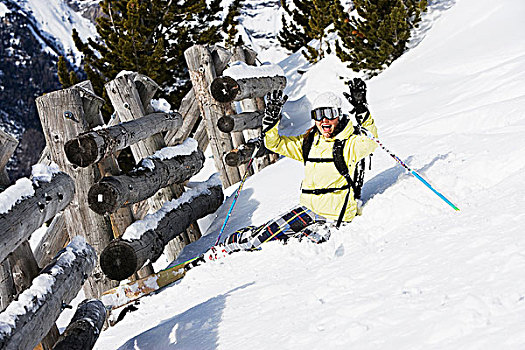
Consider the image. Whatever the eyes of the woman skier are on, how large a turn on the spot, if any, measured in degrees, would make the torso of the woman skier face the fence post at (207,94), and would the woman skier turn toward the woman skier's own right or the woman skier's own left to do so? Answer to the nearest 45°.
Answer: approximately 135° to the woman skier's own right

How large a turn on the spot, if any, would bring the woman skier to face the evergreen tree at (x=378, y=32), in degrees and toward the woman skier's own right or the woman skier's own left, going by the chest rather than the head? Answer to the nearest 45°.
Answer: approximately 135° to the woman skier's own right

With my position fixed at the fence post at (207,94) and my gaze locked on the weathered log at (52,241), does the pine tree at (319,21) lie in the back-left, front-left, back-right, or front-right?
back-right

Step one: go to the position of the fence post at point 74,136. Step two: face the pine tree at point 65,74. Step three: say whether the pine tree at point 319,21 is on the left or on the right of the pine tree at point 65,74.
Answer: right

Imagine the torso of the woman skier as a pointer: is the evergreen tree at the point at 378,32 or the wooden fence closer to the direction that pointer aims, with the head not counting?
the wooden fence

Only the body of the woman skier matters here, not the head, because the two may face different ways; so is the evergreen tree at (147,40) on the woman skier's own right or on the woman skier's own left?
on the woman skier's own right

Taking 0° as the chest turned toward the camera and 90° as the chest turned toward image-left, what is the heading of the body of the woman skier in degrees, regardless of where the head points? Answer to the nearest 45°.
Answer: approximately 45°

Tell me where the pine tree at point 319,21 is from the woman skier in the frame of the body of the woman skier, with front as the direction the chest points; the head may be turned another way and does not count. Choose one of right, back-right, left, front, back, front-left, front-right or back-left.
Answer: back-right

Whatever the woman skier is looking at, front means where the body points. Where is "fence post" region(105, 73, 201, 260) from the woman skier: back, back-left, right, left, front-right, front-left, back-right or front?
right

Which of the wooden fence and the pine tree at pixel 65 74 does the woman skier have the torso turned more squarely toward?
the wooden fence

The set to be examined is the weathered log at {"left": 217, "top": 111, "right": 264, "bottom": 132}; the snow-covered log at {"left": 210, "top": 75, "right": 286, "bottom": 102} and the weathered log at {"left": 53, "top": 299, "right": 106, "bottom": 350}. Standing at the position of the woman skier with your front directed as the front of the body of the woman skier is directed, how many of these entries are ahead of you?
1
